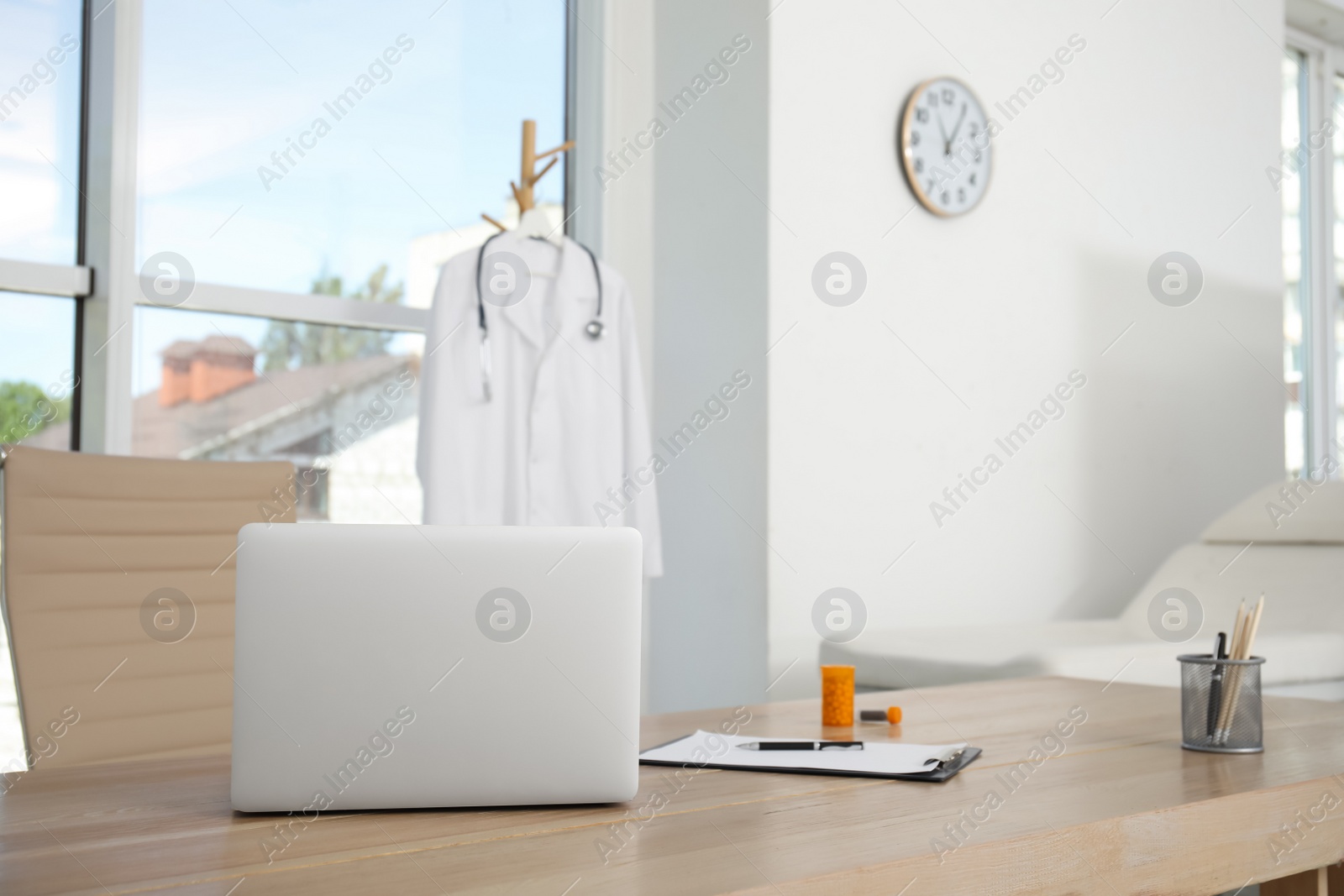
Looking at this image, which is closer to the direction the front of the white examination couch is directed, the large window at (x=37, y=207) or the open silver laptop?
the open silver laptop

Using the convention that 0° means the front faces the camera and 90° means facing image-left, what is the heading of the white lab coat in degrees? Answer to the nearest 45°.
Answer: approximately 0°

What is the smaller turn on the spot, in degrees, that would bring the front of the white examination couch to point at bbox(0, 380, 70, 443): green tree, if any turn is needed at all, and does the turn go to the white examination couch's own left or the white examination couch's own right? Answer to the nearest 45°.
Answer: approximately 45° to the white examination couch's own right

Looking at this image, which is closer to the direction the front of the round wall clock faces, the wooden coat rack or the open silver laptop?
the open silver laptop

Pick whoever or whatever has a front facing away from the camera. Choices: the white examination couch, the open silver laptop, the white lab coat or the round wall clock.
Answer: the open silver laptop

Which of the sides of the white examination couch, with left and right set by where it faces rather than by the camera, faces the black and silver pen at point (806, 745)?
front

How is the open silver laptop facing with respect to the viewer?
away from the camera

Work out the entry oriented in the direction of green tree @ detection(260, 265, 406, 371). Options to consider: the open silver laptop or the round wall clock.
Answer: the open silver laptop

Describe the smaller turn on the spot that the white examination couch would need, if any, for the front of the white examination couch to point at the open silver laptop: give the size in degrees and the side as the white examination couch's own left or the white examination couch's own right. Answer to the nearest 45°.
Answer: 0° — it already faces it

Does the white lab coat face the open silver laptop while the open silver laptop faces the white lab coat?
yes

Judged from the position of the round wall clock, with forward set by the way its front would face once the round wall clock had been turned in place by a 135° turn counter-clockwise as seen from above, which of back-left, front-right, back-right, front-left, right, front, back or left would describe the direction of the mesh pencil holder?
back

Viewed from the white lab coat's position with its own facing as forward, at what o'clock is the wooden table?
The wooden table is roughly at 12 o'clock from the white lab coat.

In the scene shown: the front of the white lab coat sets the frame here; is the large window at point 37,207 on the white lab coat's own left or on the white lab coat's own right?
on the white lab coat's own right

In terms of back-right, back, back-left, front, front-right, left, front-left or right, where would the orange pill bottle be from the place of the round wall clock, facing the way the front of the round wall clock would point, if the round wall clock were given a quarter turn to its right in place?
front-left
